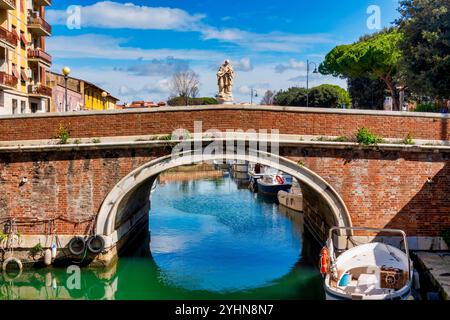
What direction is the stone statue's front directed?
toward the camera

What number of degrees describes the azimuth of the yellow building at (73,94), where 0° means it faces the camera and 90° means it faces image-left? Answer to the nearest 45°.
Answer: approximately 315°

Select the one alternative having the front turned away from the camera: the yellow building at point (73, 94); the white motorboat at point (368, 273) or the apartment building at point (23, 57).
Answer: the white motorboat

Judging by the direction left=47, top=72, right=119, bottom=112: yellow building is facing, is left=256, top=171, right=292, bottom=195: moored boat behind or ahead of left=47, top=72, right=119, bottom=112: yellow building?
ahead

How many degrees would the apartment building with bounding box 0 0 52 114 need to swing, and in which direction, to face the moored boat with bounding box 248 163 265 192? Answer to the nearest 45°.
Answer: approximately 45° to its left

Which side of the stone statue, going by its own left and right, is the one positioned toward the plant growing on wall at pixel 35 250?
right

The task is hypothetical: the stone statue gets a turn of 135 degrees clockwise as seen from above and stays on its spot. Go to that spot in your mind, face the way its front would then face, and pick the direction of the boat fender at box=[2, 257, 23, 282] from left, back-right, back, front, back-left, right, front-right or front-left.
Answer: front-left

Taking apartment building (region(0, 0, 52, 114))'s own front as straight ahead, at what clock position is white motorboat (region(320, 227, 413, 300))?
The white motorboat is roughly at 1 o'clock from the apartment building.

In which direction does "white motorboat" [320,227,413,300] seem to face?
away from the camera

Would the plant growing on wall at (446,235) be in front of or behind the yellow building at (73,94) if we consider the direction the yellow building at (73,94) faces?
in front

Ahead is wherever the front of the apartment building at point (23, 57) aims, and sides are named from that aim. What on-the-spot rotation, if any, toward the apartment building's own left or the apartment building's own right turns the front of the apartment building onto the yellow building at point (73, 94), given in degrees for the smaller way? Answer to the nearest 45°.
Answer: approximately 135° to the apartment building's own left

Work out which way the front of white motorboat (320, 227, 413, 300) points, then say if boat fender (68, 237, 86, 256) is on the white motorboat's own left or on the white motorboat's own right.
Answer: on the white motorboat's own left
